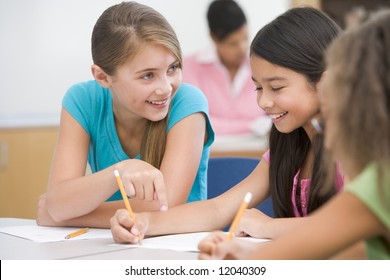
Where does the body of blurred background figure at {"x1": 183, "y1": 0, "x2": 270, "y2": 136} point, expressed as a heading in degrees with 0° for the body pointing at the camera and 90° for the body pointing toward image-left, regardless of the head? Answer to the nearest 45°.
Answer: approximately 315°

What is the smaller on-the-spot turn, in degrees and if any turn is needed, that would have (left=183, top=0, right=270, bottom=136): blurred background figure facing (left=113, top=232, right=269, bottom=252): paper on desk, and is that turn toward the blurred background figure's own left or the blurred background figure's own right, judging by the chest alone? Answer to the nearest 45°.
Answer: approximately 45° to the blurred background figure's own right

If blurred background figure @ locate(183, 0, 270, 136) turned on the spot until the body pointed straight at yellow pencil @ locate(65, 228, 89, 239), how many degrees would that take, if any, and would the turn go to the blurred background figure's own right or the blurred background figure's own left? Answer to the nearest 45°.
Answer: approximately 45° to the blurred background figure's own right

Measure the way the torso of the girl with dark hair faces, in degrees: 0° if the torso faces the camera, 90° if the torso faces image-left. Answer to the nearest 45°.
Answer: approximately 45°

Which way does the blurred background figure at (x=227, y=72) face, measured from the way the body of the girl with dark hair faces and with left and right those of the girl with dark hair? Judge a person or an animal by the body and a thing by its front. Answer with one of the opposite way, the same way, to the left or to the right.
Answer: to the left
